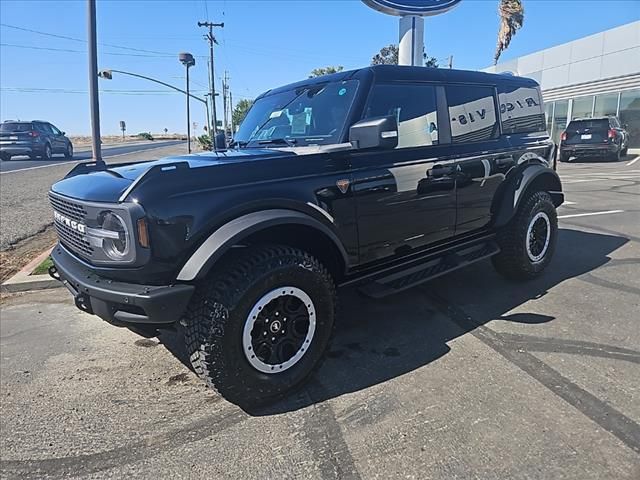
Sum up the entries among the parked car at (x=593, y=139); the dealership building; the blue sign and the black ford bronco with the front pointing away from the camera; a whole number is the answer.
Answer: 1

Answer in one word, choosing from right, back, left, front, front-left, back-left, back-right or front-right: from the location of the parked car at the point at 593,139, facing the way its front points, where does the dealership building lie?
front

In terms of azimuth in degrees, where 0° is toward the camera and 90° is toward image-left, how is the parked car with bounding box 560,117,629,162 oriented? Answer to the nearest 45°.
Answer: approximately 180°

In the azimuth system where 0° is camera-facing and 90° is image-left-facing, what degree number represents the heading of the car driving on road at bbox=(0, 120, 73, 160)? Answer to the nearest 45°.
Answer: approximately 225°

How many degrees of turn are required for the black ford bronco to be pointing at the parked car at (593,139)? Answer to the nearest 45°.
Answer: approximately 180°

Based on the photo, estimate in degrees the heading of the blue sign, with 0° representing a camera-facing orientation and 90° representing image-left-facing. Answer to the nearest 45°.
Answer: approximately 0°

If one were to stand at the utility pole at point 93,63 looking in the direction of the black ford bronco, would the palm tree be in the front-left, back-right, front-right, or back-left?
back-left

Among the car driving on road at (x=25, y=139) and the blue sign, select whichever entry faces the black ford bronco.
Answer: the blue sign

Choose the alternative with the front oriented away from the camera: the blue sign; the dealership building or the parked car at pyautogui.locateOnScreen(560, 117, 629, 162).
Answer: the parked car

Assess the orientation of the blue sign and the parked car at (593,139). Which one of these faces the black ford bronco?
the blue sign

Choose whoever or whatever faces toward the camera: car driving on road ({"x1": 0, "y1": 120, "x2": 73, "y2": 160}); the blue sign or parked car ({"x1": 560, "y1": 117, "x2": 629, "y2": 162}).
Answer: the blue sign

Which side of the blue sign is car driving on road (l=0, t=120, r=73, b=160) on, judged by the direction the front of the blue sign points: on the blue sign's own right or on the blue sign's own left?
on the blue sign's own right

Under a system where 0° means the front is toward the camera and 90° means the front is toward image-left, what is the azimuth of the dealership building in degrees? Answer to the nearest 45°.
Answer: approximately 45°
